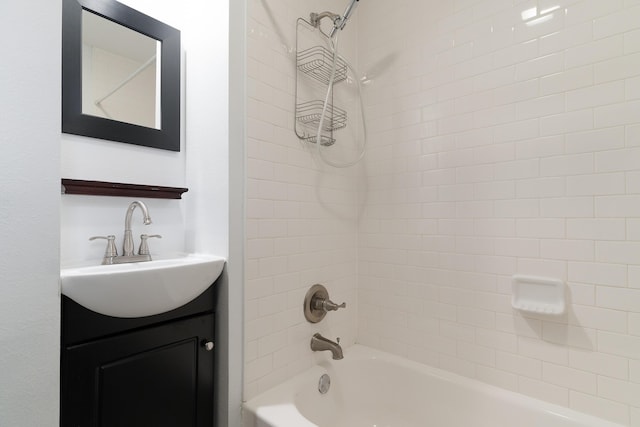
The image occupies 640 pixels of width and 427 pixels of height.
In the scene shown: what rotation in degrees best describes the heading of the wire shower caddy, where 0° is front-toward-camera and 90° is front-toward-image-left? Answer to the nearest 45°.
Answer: approximately 315°

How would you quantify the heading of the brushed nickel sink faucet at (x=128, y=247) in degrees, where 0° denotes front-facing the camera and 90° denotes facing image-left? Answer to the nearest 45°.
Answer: approximately 315°

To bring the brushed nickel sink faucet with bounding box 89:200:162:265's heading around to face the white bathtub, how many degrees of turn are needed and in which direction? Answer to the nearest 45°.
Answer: approximately 45° to its left
